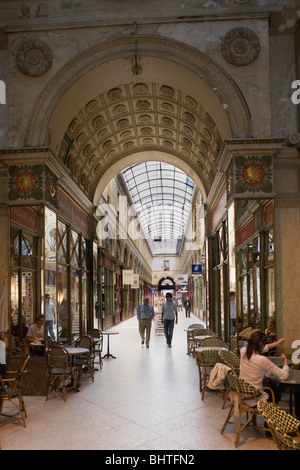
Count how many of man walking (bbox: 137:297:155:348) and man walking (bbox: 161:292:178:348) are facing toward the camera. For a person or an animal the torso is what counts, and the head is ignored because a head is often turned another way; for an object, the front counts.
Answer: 2

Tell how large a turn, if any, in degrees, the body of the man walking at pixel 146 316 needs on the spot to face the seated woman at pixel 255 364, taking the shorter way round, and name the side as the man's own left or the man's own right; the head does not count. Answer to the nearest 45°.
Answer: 0° — they already face them

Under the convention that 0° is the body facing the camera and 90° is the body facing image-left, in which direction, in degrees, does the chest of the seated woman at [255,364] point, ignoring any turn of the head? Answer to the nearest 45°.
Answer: approximately 225°

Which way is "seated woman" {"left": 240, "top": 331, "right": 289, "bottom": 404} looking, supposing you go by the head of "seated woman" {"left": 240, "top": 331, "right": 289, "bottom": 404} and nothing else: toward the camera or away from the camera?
away from the camera

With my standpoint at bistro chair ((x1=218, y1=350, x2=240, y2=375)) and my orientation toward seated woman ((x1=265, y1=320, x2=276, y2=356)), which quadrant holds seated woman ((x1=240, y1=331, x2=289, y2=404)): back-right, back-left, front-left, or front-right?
back-right

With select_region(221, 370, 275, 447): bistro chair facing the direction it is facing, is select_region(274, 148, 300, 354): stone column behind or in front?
in front

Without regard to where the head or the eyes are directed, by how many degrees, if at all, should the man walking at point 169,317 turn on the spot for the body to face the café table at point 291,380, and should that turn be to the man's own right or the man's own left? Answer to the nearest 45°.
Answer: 0° — they already face it

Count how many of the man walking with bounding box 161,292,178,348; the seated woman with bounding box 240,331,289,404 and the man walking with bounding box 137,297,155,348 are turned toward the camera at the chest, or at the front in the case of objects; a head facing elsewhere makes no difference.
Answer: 2

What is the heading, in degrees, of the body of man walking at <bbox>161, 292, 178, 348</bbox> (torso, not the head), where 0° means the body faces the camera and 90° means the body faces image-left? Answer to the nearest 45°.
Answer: approximately 0°

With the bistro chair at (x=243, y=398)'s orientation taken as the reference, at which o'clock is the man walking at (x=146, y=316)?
The man walking is roughly at 10 o'clock from the bistro chair.
